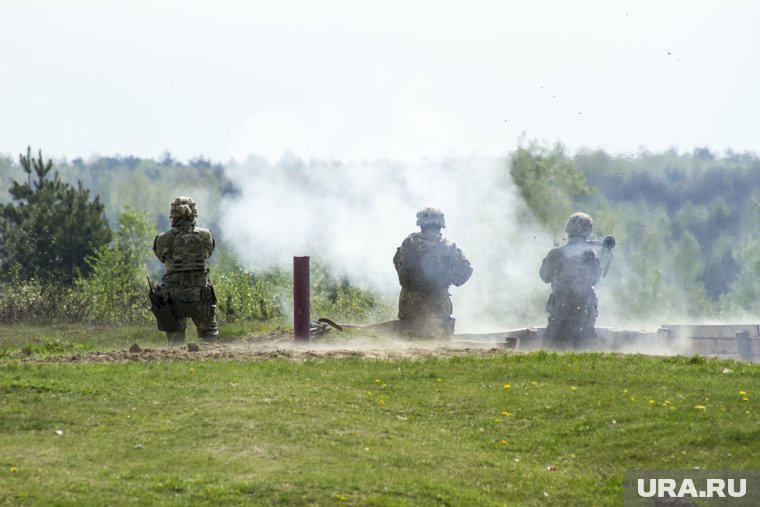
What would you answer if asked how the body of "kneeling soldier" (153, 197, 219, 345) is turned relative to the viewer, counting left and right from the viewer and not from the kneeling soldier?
facing away from the viewer

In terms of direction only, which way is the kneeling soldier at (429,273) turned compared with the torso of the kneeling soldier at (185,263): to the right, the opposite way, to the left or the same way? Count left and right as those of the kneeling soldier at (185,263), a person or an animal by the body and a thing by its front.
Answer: the same way

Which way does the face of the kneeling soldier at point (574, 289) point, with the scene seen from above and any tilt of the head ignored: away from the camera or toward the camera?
away from the camera

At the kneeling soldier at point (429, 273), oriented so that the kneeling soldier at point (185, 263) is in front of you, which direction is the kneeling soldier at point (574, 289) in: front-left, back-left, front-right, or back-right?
back-left

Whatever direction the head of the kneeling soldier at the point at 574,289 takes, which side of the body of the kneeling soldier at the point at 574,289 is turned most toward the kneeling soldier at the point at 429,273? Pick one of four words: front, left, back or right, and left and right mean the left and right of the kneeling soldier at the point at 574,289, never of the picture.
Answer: left

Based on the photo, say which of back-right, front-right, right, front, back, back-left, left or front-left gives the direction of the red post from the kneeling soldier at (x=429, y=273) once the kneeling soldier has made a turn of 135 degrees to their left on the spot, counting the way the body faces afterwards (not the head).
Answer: front

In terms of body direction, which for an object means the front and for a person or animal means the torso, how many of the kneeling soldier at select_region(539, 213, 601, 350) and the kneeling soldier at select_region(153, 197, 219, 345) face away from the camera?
2

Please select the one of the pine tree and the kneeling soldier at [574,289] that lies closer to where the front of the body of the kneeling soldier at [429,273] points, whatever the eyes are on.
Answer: the pine tree

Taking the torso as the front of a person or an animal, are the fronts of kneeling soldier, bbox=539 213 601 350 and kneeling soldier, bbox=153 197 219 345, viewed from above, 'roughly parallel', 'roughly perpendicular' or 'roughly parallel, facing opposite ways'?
roughly parallel

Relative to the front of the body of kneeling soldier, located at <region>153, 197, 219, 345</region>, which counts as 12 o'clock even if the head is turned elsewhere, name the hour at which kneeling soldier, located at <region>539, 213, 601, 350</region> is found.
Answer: kneeling soldier, located at <region>539, 213, 601, 350</region> is roughly at 3 o'clock from kneeling soldier, located at <region>153, 197, 219, 345</region>.

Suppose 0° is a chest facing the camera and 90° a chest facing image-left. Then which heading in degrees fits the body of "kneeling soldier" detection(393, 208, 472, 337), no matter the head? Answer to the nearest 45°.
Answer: approximately 180°

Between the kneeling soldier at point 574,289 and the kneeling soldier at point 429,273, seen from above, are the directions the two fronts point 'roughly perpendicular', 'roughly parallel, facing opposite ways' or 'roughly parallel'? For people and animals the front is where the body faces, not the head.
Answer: roughly parallel

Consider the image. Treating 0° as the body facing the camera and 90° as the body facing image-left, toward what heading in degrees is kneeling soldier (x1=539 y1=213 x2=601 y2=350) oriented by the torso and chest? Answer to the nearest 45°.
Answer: approximately 180°

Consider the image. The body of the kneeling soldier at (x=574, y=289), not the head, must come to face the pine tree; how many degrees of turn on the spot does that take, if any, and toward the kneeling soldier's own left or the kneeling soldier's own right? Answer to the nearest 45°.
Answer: approximately 45° to the kneeling soldier's own left
